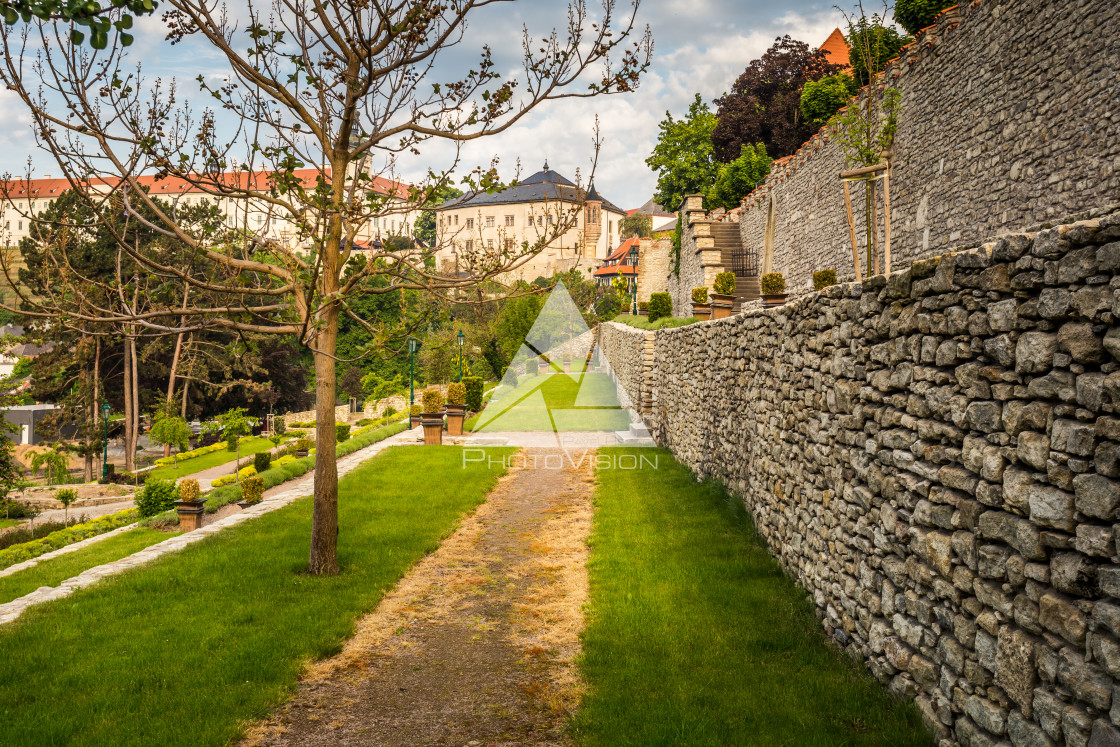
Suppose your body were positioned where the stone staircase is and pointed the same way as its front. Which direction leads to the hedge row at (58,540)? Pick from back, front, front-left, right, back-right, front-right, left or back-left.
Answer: front-right

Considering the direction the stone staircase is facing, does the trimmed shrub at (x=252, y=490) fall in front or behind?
in front

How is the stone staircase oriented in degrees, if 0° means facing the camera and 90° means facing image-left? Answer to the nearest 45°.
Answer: approximately 0°

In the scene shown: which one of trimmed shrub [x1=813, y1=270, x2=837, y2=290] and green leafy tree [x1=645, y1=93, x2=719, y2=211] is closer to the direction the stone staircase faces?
the trimmed shrub

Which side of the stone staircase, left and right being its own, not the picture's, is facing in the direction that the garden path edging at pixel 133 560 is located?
front

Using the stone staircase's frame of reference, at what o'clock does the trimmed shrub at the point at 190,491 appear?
The trimmed shrub is roughly at 1 o'clock from the stone staircase.

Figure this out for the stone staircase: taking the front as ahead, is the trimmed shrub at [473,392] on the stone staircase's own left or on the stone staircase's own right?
on the stone staircase's own right

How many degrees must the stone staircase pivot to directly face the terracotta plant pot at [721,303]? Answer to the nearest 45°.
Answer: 0° — it already faces it

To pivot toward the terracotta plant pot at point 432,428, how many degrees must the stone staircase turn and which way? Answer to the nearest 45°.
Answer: approximately 45° to its right
